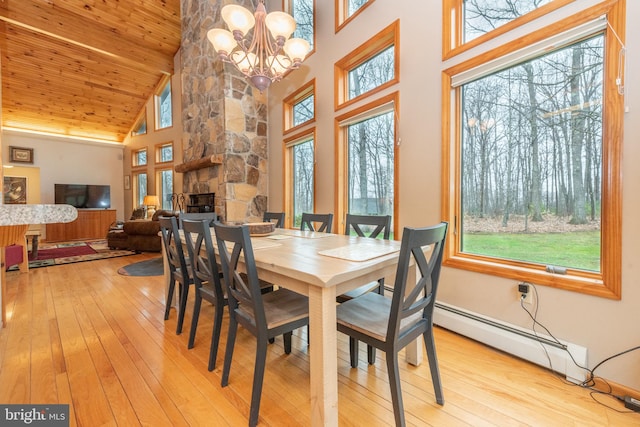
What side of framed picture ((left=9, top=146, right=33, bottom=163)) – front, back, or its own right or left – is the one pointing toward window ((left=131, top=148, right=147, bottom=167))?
left

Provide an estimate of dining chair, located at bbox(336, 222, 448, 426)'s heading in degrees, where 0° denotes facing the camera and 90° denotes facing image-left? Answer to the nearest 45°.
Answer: approximately 135°

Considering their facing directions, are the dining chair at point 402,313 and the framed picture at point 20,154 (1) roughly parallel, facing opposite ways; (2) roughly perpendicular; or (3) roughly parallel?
roughly parallel, facing opposite ways

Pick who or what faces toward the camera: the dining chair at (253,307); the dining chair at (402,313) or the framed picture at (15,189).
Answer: the framed picture

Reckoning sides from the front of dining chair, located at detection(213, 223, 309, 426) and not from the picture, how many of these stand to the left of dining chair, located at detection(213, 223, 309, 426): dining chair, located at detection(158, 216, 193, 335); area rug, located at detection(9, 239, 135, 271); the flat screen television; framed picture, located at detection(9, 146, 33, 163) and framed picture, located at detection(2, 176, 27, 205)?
5

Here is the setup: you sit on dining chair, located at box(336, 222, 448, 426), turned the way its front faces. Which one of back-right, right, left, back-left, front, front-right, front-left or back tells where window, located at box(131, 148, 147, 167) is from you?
front

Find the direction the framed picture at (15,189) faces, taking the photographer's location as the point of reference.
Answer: facing the viewer

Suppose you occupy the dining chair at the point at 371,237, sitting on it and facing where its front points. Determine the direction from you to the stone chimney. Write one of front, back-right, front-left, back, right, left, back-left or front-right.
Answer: right

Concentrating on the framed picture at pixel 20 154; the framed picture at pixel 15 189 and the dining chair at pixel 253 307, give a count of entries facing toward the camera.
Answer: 2

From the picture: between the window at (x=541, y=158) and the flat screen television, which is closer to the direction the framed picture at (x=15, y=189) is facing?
the window

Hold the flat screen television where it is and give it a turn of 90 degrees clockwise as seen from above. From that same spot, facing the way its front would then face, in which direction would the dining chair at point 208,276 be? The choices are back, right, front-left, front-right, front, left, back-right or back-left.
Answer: left

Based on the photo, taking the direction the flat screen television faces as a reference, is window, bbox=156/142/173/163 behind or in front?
in front

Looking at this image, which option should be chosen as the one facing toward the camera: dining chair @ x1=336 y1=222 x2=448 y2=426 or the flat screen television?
the flat screen television

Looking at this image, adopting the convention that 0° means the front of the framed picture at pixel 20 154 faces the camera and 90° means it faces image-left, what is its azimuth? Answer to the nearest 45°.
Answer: approximately 0°

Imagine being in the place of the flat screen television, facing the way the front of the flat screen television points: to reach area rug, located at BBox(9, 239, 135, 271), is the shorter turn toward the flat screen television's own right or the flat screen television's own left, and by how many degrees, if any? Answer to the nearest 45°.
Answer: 0° — it already faces it

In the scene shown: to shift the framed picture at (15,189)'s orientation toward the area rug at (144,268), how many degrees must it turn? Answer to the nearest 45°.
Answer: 0° — it already faces it

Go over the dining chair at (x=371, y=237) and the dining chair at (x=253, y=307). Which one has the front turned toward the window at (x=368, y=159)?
the dining chair at (x=253, y=307)

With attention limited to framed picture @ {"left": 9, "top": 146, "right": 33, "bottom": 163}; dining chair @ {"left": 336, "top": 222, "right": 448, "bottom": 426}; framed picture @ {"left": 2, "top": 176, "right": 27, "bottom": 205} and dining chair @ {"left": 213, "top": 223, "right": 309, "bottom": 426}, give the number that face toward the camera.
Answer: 2

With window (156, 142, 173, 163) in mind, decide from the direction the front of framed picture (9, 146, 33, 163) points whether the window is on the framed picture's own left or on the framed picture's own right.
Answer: on the framed picture's own left
